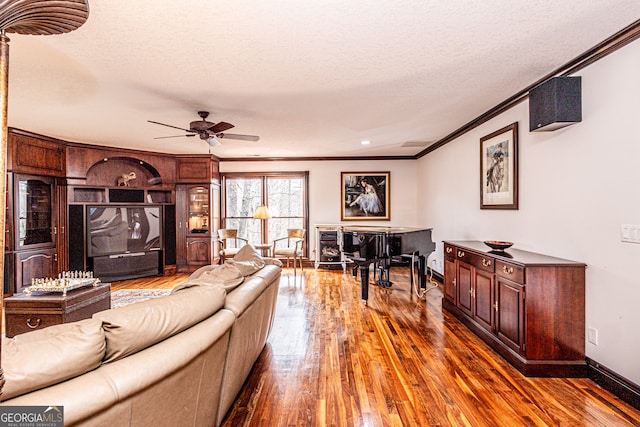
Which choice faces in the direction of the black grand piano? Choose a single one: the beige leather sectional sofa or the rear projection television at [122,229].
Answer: the rear projection television

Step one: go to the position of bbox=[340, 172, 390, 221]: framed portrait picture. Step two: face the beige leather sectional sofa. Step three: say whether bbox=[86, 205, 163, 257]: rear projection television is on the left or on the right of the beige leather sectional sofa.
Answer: right

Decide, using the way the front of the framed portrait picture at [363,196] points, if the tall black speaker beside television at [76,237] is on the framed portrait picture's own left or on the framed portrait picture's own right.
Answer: on the framed portrait picture's own right

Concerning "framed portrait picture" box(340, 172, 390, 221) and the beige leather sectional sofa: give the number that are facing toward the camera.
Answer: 1

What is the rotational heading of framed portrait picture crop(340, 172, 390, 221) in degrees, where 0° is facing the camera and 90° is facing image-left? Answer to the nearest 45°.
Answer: approximately 0°
